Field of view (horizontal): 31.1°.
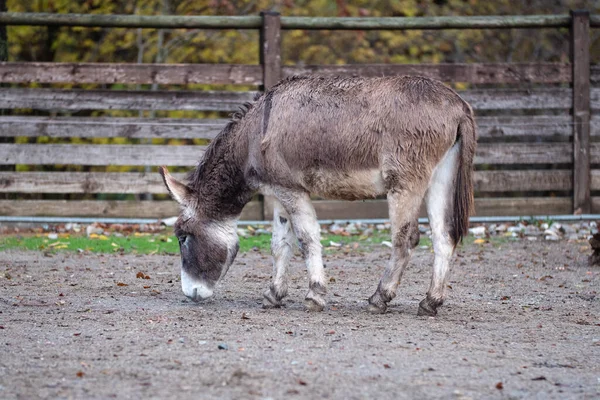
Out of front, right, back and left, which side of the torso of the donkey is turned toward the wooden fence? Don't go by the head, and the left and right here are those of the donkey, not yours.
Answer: right

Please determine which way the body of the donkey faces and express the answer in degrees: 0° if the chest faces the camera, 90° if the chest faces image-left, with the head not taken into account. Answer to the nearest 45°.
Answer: approximately 90°
